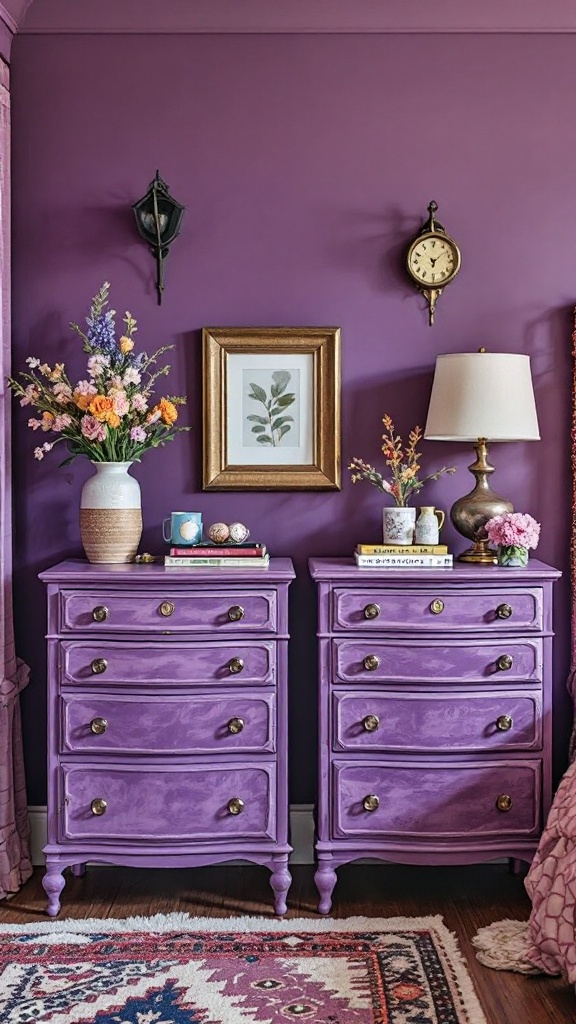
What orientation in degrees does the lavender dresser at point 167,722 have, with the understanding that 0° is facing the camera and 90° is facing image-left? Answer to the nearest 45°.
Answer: approximately 0°

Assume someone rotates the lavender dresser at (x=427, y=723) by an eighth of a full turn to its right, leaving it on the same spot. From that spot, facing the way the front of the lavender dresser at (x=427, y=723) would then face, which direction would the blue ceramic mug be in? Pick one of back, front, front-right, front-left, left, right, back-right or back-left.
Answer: front-right

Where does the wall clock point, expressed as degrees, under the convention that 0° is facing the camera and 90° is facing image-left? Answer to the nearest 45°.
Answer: approximately 0°

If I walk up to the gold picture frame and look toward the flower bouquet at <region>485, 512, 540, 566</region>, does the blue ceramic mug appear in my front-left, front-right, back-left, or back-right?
back-right

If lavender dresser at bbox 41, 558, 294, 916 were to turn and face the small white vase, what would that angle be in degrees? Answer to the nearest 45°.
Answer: approximately 90° to its left
